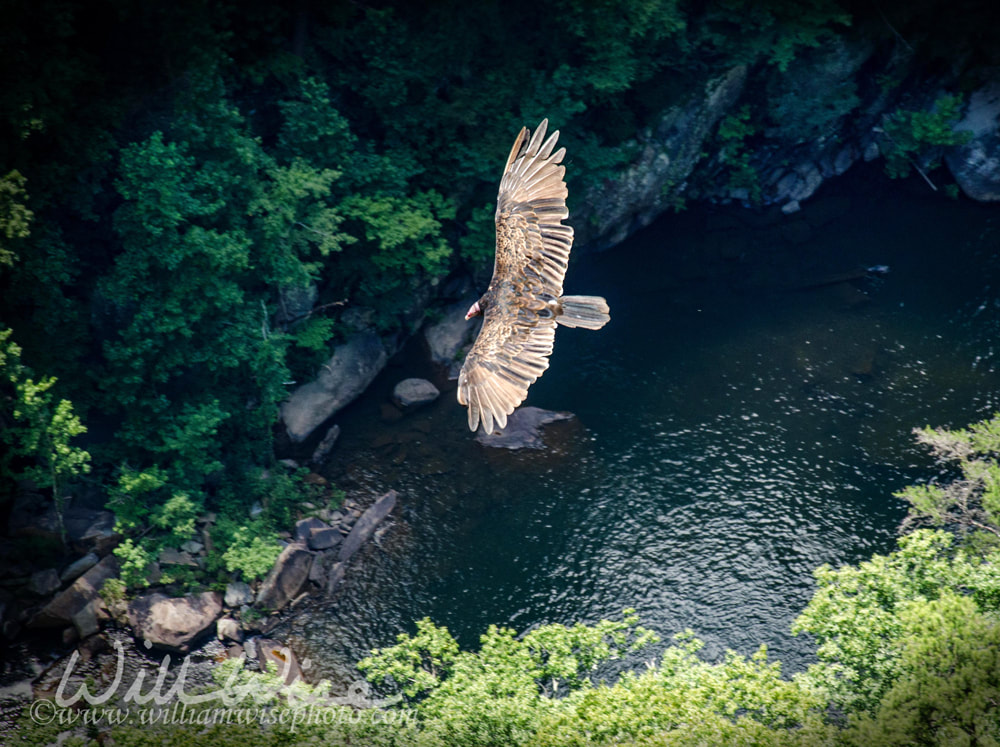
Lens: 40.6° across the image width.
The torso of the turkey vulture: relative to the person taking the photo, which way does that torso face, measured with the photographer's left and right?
facing to the left of the viewer

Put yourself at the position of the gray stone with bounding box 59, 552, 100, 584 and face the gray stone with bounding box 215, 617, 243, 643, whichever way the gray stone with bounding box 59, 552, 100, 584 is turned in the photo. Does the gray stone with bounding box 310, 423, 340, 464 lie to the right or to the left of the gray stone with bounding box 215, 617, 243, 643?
left

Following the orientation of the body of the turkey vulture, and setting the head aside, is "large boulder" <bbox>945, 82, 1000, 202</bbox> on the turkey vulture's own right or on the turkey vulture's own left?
on the turkey vulture's own right
